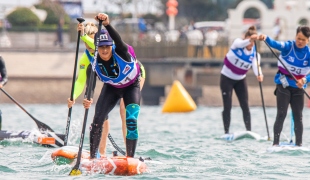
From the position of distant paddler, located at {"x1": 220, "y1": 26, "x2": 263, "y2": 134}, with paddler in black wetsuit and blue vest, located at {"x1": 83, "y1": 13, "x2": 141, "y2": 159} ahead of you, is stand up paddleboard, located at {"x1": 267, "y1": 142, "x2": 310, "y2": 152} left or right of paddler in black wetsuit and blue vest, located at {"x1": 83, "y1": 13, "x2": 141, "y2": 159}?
left

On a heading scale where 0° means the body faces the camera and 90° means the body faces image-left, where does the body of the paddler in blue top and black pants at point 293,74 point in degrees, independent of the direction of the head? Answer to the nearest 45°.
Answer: approximately 0°

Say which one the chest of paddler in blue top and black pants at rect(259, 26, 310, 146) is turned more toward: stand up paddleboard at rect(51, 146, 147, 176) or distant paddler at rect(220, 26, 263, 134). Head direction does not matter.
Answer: the stand up paddleboard

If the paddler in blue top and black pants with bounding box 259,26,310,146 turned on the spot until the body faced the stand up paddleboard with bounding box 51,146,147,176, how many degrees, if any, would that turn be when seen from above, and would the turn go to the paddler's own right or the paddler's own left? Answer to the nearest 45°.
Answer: approximately 45° to the paddler's own right

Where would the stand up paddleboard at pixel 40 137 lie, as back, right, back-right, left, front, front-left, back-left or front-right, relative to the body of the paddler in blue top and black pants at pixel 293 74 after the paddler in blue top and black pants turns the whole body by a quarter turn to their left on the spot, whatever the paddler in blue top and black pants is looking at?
back

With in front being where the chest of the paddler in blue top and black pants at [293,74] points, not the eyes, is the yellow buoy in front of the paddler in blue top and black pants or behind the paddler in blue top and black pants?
behind
